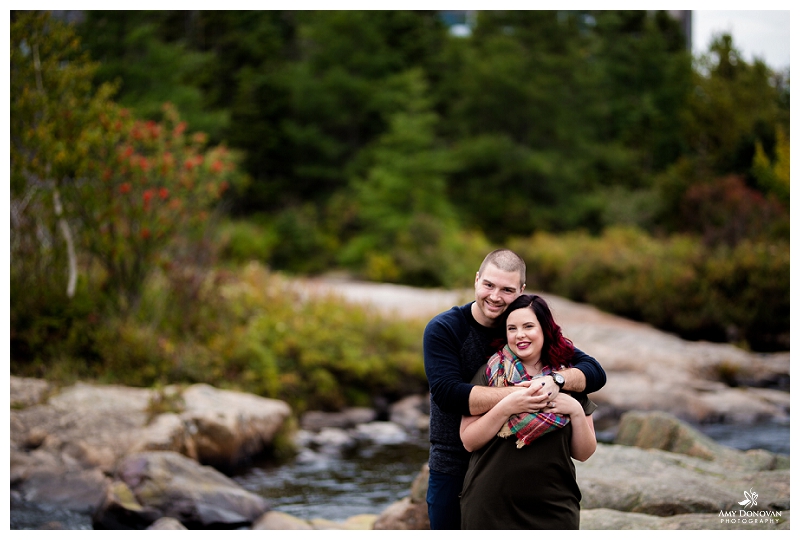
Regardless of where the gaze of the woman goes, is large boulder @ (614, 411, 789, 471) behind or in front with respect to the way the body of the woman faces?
behind

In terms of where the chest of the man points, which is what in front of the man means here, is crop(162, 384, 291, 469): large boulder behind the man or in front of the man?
behind

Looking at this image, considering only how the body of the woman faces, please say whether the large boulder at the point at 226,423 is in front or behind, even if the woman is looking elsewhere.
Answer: behind

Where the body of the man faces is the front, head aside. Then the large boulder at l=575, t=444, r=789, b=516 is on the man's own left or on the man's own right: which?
on the man's own left

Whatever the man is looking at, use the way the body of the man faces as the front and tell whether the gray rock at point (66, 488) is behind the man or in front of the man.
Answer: behind

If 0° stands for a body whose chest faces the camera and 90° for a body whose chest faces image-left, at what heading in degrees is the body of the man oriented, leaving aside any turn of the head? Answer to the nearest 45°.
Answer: approximately 315°

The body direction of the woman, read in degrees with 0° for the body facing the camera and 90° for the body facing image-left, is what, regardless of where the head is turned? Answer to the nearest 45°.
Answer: approximately 0°
